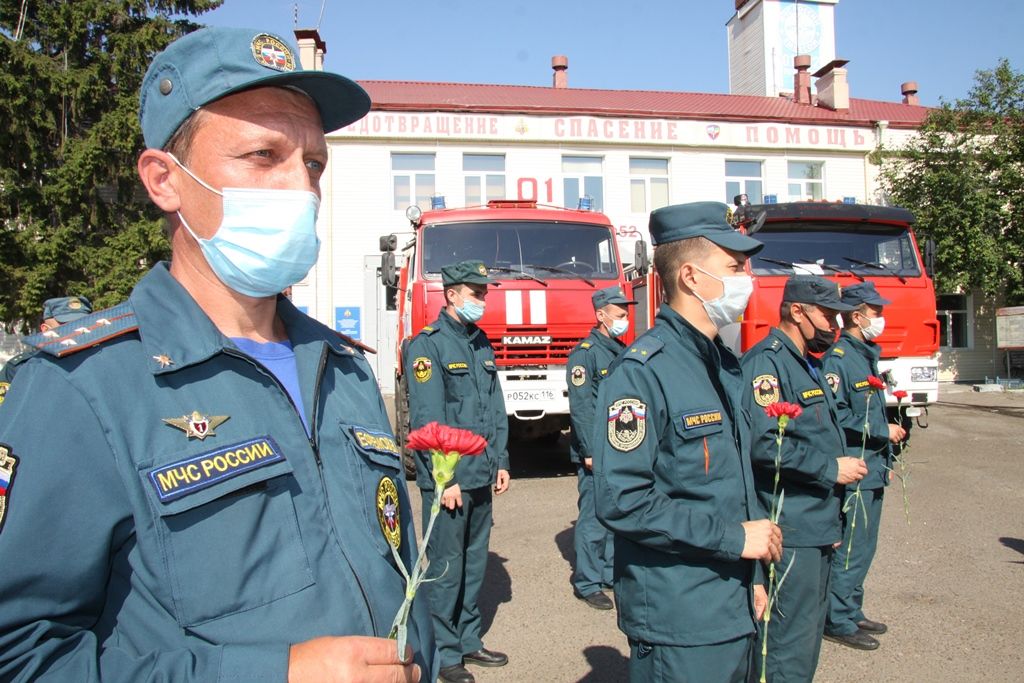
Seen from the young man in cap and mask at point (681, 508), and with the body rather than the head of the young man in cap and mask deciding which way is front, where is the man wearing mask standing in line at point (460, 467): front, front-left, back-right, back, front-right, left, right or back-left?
back-left

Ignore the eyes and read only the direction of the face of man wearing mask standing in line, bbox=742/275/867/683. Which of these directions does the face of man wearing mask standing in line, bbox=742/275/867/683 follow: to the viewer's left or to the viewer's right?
to the viewer's right

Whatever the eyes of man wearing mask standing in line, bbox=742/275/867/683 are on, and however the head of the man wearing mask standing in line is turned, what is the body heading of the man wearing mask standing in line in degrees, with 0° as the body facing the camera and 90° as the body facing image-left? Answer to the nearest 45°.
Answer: approximately 270°

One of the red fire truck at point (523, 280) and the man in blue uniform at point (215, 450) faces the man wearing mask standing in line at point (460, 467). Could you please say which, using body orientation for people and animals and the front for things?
the red fire truck

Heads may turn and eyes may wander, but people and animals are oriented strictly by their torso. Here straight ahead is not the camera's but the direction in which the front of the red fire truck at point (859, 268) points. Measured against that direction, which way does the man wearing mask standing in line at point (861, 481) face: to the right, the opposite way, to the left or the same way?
to the left

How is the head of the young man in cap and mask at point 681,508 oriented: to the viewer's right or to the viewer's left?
to the viewer's right

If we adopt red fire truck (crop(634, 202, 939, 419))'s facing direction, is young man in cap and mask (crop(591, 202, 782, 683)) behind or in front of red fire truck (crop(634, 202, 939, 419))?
in front

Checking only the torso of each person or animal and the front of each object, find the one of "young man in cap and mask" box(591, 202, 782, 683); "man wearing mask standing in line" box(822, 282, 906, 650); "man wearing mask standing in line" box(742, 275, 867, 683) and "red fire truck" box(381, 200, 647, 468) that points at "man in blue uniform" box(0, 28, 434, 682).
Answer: the red fire truck

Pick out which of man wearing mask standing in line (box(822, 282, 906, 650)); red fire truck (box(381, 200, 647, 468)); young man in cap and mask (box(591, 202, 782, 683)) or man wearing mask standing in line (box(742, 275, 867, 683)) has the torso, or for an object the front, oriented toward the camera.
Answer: the red fire truck

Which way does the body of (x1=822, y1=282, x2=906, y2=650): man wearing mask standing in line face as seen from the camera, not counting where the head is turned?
to the viewer's right

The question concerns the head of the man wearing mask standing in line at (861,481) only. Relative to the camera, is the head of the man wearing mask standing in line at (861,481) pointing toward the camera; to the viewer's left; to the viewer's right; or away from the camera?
to the viewer's right

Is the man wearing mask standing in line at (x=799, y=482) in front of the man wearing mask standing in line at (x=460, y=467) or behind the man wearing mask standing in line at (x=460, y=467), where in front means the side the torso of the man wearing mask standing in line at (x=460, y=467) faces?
in front

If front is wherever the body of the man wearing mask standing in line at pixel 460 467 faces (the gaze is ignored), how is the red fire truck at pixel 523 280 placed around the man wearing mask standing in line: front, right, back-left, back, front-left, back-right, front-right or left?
back-left

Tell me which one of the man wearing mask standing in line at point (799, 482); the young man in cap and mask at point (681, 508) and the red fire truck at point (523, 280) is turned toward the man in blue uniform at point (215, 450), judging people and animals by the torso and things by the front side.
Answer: the red fire truck

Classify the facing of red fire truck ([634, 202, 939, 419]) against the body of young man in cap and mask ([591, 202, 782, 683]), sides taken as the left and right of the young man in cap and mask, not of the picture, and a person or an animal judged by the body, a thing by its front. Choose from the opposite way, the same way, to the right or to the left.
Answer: to the right

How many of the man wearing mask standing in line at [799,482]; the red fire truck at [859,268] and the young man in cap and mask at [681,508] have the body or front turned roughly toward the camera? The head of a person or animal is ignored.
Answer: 1

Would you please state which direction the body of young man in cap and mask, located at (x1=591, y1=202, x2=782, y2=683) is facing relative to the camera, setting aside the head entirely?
to the viewer's right
